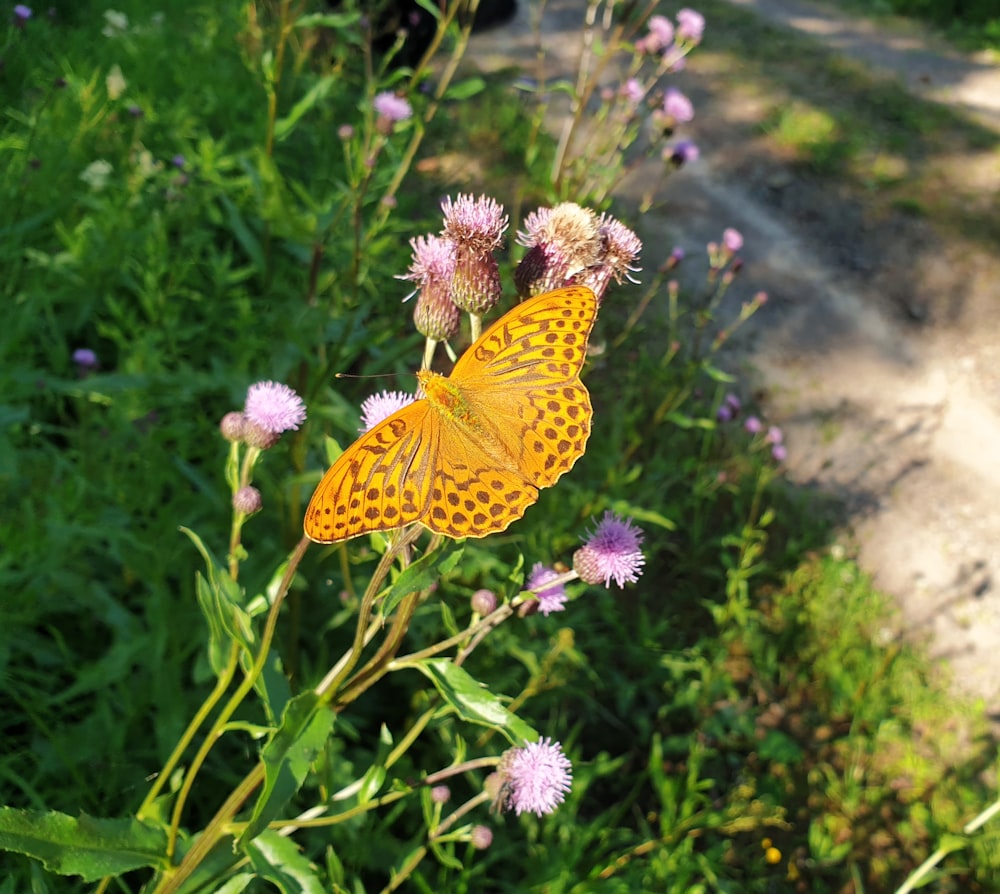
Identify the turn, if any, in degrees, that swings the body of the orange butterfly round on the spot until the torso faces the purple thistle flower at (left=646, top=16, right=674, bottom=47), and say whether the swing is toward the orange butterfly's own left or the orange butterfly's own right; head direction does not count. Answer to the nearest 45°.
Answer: approximately 45° to the orange butterfly's own right

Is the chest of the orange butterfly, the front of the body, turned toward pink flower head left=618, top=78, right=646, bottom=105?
no

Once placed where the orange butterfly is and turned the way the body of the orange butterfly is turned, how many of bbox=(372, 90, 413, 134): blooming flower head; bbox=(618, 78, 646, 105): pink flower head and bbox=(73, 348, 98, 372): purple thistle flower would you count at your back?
0

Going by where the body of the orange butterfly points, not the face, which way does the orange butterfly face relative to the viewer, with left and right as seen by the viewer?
facing away from the viewer and to the left of the viewer
